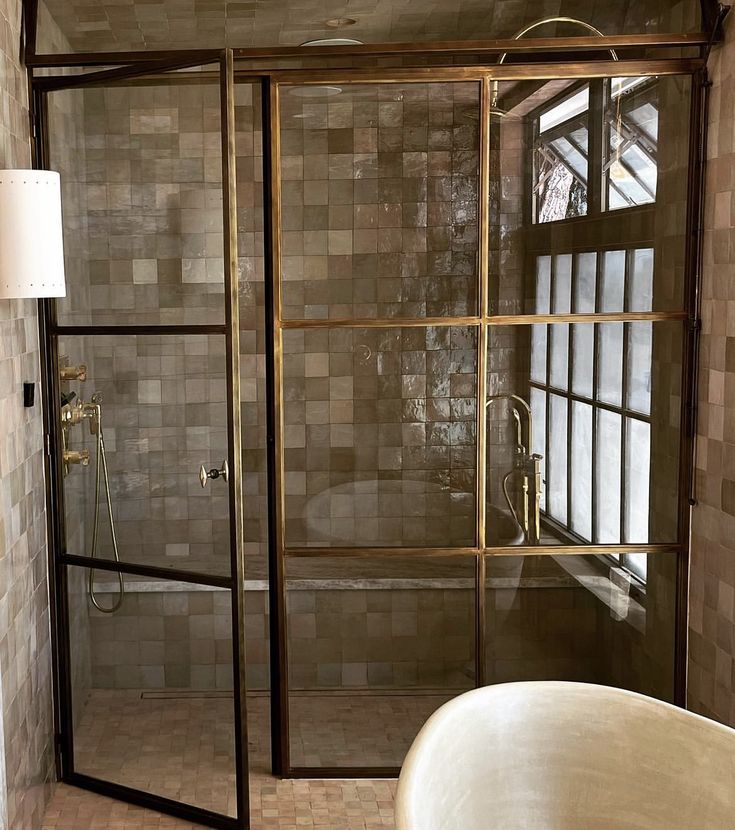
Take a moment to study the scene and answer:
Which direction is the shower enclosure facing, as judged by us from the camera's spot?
facing the viewer

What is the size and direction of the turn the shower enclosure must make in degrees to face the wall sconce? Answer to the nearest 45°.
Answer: approximately 45° to its right

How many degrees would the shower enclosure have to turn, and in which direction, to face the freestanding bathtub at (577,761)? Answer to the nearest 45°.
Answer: approximately 45° to its left
